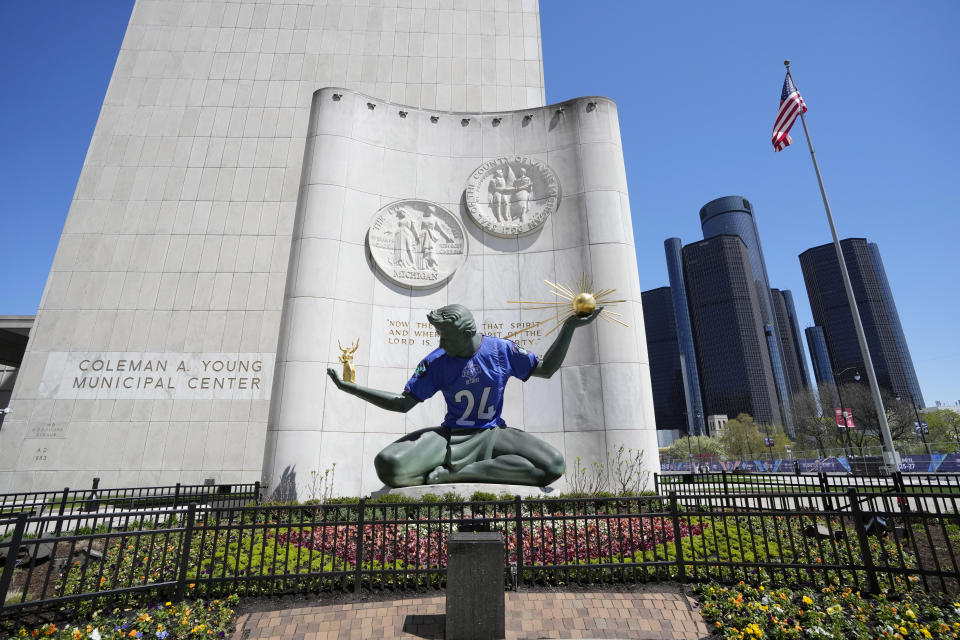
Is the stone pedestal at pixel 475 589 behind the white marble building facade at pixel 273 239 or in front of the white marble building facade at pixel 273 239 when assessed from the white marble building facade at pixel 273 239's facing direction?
in front

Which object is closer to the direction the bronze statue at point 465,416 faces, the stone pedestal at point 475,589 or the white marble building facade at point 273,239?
the stone pedestal

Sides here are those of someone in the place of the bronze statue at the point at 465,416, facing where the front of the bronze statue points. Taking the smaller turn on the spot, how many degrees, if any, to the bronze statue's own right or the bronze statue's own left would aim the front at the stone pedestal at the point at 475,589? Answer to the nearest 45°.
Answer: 0° — it already faces it

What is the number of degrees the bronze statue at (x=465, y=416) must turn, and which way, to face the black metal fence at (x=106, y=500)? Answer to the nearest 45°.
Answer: approximately 90° to its right

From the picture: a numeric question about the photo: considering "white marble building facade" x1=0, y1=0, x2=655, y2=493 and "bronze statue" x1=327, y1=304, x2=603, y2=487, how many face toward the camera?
2

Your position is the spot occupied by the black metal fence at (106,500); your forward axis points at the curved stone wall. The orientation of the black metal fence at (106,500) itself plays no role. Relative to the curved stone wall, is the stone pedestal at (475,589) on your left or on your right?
right

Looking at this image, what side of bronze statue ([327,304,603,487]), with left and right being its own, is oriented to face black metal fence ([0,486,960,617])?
front

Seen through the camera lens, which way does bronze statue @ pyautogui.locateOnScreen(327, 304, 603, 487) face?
facing the viewer
